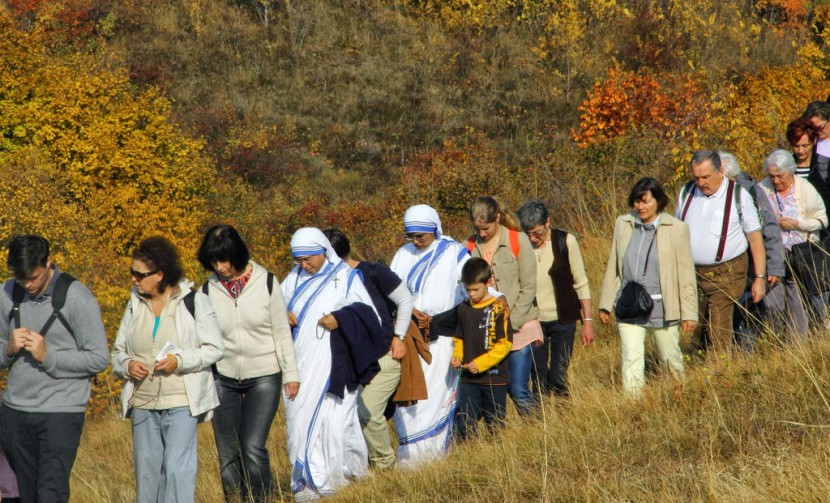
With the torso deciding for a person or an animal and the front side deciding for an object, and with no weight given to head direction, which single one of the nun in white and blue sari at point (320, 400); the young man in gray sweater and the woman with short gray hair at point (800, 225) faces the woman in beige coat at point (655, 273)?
the woman with short gray hair

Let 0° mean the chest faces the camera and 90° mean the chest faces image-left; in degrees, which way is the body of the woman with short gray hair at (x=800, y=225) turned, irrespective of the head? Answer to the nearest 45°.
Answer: approximately 45°

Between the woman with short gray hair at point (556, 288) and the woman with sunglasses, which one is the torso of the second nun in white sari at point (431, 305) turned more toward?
the woman with sunglasses

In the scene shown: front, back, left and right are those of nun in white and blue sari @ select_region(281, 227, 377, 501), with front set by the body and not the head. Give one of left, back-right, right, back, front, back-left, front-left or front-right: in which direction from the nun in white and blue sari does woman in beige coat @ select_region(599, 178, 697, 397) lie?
back-left

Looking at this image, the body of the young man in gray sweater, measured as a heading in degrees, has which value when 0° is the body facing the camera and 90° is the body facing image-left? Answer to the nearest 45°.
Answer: approximately 45°

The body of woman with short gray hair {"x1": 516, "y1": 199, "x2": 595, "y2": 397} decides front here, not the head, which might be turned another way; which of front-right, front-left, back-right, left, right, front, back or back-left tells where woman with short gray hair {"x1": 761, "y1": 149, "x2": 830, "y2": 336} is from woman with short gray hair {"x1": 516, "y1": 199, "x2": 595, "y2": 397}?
back-left
